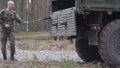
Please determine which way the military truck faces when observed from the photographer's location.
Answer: facing away from the viewer and to the right of the viewer
